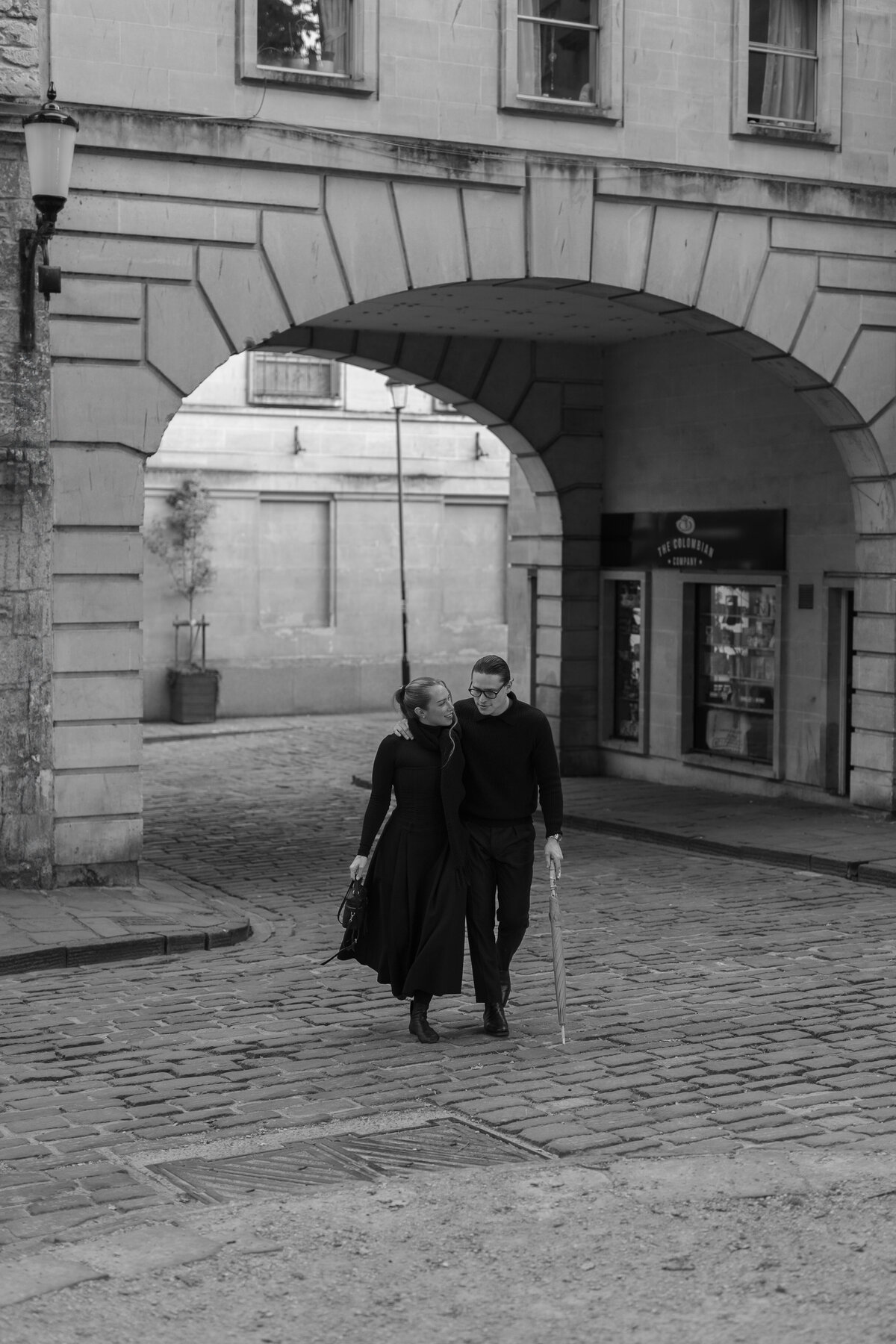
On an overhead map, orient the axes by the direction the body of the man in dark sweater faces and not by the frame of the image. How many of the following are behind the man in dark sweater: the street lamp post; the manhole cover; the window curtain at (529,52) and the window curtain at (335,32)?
3

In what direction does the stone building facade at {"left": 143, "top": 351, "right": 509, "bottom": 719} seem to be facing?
toward the camera

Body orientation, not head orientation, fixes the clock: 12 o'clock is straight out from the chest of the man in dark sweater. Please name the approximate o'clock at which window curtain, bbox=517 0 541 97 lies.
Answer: The window curtain is roughly at 6 o'clock from the man in dark sweater.

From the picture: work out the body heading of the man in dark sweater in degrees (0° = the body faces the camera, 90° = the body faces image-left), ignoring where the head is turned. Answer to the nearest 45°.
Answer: approximately 0°

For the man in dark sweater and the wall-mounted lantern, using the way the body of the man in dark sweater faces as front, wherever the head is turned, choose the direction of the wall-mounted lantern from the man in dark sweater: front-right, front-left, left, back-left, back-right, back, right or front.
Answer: back-right

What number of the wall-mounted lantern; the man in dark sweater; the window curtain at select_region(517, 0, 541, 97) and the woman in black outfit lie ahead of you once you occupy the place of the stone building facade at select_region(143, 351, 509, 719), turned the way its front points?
4

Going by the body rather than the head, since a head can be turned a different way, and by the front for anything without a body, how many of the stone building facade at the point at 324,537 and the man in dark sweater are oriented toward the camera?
2

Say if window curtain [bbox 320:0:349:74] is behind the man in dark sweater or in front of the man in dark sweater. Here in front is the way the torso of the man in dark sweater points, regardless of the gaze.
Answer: behind

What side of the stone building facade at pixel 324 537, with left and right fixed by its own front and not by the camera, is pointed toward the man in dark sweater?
front

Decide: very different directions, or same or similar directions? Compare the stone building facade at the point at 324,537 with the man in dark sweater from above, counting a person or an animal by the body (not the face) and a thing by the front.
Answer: same or similar directions

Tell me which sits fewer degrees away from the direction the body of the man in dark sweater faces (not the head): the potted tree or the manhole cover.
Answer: the manhole cover

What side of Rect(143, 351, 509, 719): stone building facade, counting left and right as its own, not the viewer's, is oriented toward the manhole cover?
front

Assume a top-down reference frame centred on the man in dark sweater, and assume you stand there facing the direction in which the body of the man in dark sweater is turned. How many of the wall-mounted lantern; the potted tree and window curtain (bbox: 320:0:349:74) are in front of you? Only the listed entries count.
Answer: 0

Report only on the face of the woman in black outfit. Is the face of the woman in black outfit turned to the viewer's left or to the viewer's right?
to the viewer's right

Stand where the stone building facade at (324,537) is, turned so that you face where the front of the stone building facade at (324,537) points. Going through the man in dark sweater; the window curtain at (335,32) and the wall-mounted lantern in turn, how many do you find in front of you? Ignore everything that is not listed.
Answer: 3

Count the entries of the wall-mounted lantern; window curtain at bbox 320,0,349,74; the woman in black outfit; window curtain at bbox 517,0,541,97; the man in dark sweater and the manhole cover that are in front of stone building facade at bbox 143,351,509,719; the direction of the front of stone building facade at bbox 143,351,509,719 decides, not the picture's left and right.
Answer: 6

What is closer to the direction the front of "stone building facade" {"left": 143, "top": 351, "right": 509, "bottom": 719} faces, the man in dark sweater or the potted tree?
the man in dark sweater

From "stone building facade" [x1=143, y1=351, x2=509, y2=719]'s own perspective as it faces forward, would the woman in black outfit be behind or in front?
in front
